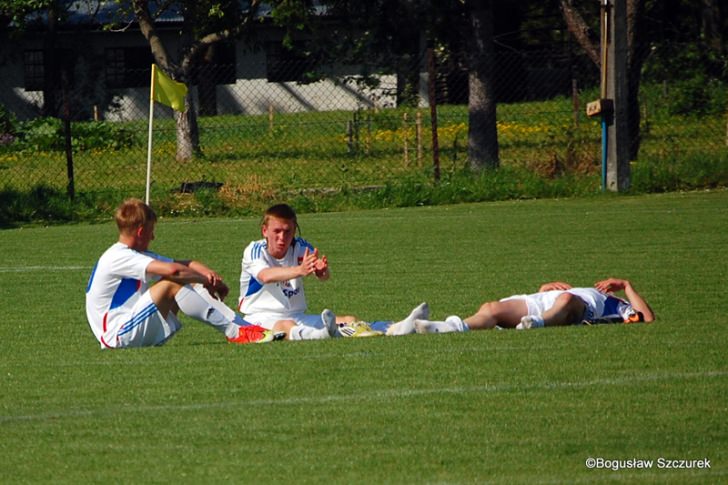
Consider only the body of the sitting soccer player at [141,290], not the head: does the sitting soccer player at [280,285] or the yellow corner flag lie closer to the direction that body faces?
the sitting soccer player

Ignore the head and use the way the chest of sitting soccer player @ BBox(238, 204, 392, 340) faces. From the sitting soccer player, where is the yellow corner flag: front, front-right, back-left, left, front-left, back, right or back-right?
back-left

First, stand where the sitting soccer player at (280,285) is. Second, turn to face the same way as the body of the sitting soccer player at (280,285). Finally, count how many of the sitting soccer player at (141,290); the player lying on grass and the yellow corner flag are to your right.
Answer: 1

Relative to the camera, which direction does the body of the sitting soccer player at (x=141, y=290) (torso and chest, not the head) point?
to the viewer's right

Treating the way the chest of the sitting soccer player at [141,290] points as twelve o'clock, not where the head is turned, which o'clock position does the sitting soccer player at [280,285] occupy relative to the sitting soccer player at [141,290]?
the sitting soccer player at [280,285] is roughly at 11 o'clock from the sitting soccer player at [141,290].

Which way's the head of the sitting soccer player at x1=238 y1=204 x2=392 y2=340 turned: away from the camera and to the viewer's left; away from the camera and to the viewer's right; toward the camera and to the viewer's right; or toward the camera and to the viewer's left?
toward the camera and to the viewer's right

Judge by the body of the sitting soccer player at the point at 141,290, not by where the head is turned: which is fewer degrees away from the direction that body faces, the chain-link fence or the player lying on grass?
the player lying on grass

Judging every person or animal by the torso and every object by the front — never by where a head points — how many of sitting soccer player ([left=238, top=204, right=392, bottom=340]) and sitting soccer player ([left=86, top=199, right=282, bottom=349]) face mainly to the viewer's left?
0

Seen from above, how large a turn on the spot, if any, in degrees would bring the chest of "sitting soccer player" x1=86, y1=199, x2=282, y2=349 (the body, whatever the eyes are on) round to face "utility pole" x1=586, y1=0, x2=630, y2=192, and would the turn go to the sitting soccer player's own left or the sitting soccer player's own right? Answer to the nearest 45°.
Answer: approximately 45° to the sitting soccer player's own left

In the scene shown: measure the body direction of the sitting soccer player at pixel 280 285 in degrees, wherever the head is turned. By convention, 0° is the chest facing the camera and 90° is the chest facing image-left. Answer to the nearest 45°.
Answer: approximately 315°

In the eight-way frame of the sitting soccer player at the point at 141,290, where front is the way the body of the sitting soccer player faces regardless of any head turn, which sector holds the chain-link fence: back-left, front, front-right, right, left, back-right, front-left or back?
left
